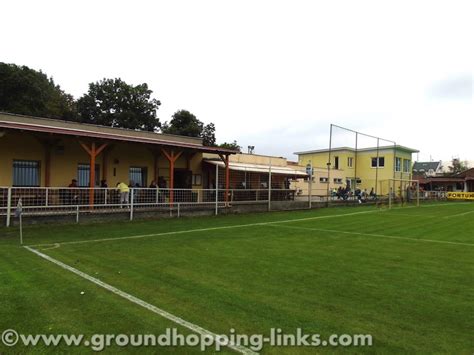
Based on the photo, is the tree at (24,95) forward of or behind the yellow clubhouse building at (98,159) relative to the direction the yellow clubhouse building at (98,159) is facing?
behind

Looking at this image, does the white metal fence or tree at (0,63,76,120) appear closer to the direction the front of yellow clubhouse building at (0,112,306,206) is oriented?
the white metal fence

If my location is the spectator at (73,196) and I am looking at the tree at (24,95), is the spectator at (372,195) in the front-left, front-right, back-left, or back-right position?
front-right

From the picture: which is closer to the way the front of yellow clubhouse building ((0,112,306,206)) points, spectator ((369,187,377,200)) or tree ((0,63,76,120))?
the spectator

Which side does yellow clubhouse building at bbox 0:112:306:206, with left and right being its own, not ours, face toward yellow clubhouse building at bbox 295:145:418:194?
left

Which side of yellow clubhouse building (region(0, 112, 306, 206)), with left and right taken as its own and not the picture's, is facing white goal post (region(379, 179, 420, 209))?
left

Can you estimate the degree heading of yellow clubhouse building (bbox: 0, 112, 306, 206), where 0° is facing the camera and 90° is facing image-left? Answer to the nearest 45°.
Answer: approximately 315°

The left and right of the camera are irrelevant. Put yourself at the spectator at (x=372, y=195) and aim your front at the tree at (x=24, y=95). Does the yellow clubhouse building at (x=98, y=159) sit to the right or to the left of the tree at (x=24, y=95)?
left
